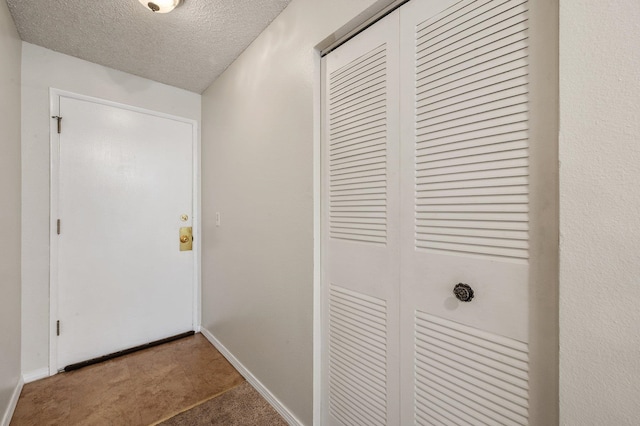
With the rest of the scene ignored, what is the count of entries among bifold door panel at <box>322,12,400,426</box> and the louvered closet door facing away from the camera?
0

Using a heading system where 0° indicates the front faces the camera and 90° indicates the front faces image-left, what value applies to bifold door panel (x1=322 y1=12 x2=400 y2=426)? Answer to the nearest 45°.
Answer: approximately 45°

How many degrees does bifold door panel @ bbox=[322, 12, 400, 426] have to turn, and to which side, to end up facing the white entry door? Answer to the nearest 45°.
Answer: approximately 45° to its right

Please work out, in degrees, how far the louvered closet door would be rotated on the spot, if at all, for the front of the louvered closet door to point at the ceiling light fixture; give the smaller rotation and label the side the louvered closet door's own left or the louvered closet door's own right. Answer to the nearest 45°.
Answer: approximately 45° to the louvered closet door's own right

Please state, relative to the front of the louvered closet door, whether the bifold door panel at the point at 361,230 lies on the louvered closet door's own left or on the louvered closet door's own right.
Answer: on the louvered closet door's own right
